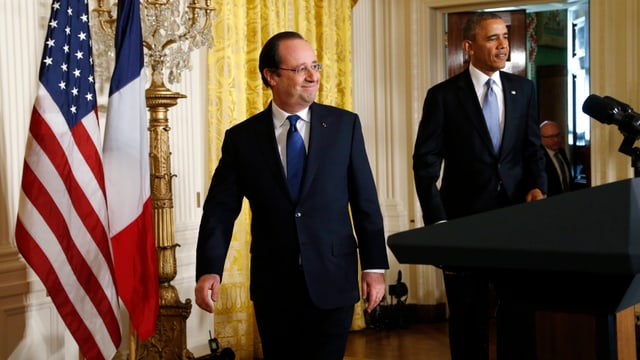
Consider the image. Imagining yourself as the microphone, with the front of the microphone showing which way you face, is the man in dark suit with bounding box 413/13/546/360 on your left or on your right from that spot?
on your right

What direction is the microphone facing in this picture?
to the viewer's left

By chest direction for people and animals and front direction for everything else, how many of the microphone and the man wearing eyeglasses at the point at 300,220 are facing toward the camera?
1

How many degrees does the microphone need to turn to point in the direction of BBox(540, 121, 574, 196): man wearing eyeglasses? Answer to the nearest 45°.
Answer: approximately 90° to its right

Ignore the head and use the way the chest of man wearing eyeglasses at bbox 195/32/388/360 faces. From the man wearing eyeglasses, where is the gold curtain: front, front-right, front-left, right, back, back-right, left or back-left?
back

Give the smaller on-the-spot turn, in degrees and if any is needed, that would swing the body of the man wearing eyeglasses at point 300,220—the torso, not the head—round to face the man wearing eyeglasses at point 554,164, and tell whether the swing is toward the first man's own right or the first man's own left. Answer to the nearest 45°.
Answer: approximately 135° to the first man's own left

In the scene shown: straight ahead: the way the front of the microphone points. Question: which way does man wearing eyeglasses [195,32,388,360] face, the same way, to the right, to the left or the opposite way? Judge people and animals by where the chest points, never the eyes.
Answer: to the left

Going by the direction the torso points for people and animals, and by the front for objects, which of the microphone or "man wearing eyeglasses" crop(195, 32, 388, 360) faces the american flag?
the microphone
